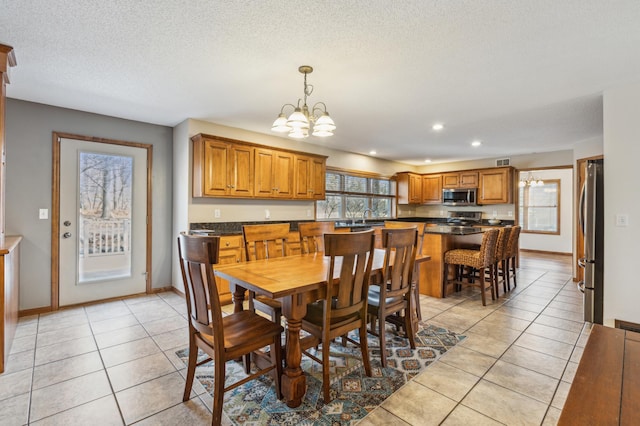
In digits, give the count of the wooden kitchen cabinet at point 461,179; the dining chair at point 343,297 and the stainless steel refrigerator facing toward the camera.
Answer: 1

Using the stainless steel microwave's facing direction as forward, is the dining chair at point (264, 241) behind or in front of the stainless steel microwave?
in front

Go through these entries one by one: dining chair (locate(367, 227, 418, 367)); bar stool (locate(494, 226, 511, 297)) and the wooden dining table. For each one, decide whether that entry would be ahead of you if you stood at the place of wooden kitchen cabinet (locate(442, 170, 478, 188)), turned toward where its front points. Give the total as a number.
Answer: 3

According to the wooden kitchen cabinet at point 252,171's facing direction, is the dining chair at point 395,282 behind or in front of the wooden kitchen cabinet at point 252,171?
in front

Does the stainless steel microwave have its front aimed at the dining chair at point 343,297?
yes

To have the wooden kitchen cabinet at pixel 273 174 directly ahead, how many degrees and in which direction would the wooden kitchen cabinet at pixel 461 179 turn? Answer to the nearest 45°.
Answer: approximately 45° to its right

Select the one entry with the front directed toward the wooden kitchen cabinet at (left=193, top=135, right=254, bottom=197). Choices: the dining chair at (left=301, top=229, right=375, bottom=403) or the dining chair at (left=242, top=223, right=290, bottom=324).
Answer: the dining chair at (left=301, top=229, right=375, bottom=403)

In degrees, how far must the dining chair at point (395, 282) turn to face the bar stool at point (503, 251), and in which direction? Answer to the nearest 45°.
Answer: approximately 90° to its right

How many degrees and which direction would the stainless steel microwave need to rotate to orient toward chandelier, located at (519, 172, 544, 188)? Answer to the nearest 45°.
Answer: approximately 135° to its left

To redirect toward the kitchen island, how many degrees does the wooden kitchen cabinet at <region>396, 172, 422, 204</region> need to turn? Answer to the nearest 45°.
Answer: approximately 45° to its right

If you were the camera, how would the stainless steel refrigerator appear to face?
facing to the left of the viewer
